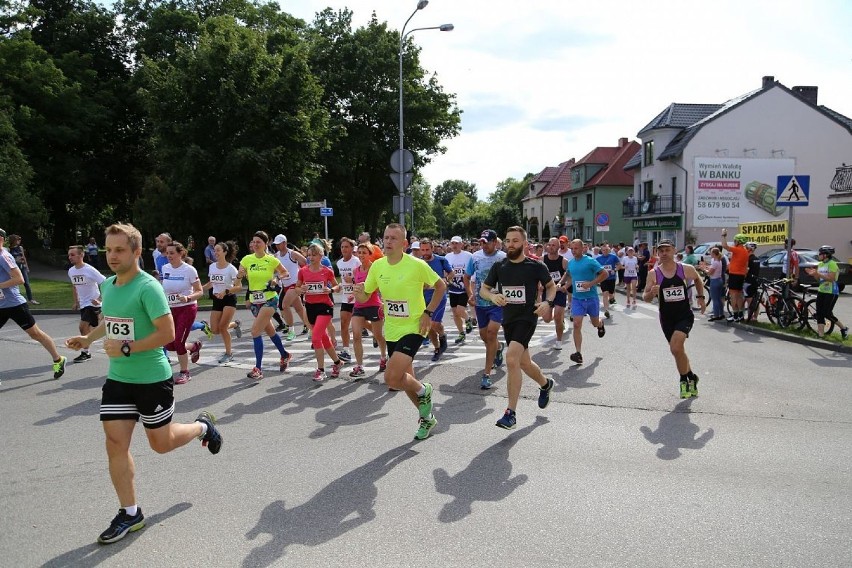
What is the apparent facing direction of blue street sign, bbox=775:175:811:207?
toward the camera

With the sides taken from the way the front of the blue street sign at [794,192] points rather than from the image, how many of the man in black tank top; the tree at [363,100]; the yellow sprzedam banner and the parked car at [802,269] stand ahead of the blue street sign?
1

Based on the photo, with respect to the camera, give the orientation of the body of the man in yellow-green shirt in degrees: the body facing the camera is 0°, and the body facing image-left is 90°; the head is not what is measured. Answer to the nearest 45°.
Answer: approximately 45°

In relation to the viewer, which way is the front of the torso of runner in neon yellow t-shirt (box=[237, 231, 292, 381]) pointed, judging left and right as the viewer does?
facing the viewer and to the left of the viewer

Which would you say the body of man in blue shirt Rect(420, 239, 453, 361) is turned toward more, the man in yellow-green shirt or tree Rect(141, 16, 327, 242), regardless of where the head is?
the man in yellow-green shirt

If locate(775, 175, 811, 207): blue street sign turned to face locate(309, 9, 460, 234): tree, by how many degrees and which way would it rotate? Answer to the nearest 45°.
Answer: approximately 135° to its right

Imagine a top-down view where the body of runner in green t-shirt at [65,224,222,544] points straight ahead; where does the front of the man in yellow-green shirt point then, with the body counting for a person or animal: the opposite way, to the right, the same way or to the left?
the same way

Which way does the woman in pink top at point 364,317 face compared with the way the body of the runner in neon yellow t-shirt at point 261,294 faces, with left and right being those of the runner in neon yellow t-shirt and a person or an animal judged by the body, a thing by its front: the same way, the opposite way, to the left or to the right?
the same way

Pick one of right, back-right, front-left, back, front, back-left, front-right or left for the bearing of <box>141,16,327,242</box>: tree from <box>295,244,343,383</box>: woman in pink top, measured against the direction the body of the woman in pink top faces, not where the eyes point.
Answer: back-right

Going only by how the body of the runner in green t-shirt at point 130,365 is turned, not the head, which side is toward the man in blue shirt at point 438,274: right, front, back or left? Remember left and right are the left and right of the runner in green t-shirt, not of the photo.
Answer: back

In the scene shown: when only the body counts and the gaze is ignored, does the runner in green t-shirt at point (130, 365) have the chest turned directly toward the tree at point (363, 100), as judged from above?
no

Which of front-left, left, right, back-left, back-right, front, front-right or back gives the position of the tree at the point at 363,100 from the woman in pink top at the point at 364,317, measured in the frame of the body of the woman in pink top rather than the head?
back-right

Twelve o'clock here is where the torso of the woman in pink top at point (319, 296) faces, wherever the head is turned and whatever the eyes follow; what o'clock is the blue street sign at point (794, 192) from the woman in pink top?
The blue street sign is roughly at 7 o'clock from the woman in pink top.

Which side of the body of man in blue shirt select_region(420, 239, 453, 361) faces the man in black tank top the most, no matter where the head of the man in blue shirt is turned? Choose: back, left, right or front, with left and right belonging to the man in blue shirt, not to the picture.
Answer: left

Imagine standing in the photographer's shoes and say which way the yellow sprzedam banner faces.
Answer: facing the viewer

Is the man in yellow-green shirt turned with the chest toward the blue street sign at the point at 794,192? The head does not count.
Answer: no
